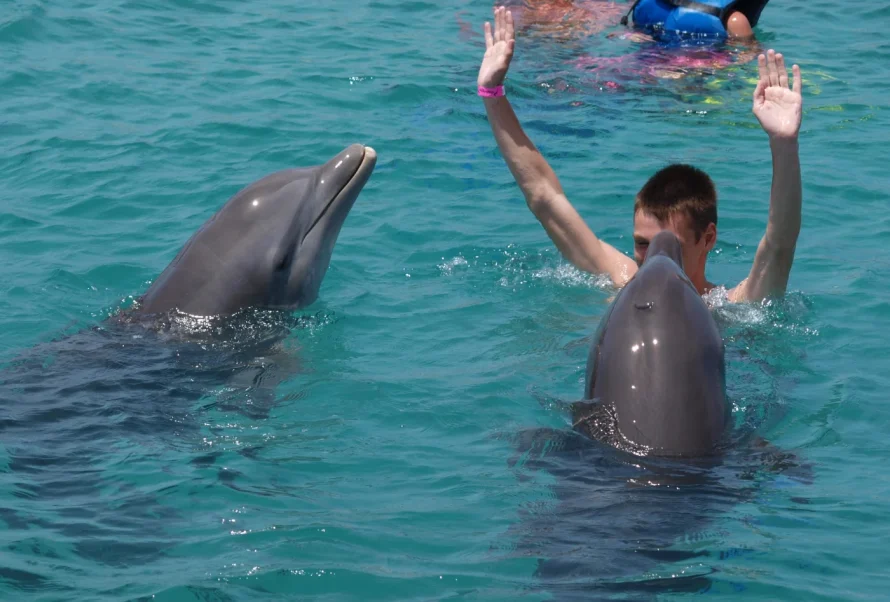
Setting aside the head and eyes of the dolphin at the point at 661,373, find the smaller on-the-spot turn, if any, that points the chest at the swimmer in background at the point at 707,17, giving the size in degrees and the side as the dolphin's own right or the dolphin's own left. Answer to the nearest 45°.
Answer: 0° — it already faces them

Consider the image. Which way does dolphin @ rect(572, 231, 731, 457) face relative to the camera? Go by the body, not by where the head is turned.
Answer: away from the camera

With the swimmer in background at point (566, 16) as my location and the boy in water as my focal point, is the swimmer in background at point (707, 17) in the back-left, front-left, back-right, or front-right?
front-left

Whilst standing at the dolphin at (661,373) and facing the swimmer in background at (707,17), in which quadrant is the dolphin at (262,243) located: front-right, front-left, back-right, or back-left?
front-left

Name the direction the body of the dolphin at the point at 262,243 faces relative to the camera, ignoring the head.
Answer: to the viewer's right

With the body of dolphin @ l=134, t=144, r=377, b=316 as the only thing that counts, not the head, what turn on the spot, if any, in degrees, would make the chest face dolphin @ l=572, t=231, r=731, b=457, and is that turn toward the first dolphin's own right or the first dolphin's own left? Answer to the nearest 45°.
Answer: approximately 45° to the first dolphin's own right

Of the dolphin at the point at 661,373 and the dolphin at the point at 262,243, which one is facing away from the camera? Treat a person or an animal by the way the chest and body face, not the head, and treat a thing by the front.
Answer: the dolphin at the point at 661,373

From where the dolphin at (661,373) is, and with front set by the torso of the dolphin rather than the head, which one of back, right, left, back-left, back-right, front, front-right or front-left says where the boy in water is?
front

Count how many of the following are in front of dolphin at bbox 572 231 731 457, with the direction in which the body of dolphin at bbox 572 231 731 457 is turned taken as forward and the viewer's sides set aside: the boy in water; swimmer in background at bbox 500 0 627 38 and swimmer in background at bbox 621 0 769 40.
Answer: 3

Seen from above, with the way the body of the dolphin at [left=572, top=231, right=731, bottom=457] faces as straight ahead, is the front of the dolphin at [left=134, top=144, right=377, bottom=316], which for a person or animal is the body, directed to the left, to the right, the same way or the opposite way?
to the right

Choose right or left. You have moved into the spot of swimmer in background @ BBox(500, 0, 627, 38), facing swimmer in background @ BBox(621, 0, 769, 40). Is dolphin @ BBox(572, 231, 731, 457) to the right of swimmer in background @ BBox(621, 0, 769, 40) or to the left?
right

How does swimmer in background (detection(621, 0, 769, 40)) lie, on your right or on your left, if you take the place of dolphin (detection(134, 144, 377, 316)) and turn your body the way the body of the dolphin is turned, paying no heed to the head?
on your left

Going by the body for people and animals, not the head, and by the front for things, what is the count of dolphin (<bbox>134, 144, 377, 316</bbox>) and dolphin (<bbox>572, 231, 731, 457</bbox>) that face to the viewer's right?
1

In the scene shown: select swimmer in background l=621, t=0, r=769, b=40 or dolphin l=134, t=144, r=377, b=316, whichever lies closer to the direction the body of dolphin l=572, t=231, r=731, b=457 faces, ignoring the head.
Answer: the swimmer in background

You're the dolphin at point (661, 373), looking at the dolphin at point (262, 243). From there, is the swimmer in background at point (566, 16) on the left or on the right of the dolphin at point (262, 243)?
right

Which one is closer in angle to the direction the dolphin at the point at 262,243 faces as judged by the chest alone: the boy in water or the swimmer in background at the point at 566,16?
the boy in water
